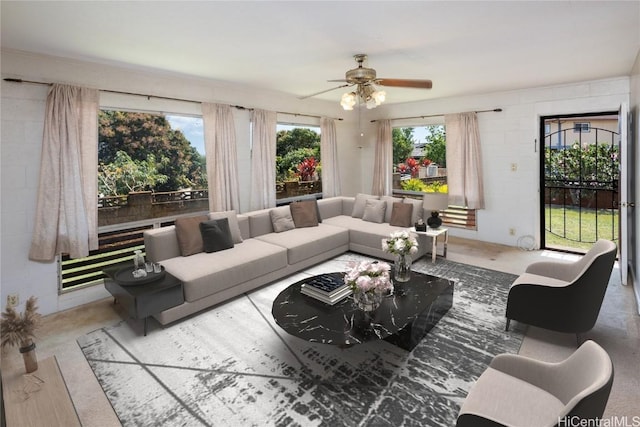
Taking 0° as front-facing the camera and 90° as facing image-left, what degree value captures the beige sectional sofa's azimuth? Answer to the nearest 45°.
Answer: approximately 315°

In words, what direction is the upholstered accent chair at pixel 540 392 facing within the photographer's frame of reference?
facing to the left of the viewer

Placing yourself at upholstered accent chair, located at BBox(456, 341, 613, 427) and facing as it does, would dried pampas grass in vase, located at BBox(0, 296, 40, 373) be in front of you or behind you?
in front

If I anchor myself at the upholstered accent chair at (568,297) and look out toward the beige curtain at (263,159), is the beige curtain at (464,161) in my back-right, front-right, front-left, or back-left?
front-right

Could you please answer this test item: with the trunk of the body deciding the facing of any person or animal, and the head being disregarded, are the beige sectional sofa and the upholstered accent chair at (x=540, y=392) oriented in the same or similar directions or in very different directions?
very different directions

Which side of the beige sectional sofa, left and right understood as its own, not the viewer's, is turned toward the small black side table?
right

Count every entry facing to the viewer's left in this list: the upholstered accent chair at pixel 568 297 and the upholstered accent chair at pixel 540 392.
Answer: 2

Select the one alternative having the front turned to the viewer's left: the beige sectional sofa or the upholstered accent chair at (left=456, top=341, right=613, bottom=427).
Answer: the upholstered accent chair

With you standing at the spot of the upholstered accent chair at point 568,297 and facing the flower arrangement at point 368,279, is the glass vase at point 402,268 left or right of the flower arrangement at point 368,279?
right

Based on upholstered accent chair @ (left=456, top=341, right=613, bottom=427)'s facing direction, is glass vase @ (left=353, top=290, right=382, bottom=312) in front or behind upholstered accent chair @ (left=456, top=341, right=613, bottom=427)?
in front

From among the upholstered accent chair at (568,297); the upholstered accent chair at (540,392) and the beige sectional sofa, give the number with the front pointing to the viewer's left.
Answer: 2

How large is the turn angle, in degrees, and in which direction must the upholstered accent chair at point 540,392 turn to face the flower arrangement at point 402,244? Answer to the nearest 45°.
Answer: approximately 45° to its right

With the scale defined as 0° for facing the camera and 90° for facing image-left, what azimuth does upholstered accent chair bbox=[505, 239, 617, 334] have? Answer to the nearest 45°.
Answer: approximately 90°

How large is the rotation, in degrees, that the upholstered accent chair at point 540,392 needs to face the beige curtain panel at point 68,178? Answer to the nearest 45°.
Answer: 0° — it already faces it
